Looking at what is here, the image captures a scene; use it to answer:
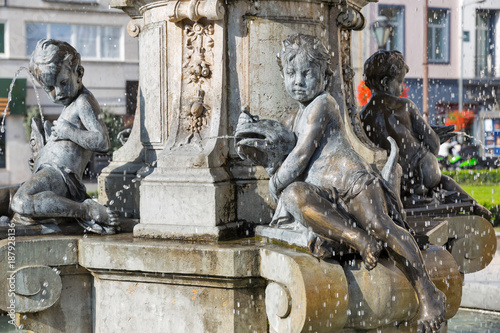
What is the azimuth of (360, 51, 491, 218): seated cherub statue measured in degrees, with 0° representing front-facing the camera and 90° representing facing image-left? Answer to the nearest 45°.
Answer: approximately 225°

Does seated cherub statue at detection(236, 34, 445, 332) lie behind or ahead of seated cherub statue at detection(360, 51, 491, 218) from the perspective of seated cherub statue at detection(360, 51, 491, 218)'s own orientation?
behind

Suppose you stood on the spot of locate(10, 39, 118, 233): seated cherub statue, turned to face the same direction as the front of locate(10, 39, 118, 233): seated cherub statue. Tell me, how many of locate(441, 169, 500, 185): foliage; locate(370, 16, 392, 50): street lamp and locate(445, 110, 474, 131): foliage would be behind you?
3

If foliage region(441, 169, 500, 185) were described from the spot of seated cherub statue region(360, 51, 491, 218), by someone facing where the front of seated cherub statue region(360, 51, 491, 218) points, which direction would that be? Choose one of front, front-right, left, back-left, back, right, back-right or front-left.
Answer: front-left

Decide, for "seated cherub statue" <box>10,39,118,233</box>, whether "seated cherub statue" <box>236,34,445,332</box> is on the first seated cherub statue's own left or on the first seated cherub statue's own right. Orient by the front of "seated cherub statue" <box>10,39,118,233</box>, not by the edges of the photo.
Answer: on the first seated cherub statue's own left

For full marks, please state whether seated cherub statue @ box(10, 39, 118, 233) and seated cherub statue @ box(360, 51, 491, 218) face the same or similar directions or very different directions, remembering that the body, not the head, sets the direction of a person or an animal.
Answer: very different directions

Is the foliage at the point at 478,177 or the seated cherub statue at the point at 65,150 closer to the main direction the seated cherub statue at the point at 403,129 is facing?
the foliage

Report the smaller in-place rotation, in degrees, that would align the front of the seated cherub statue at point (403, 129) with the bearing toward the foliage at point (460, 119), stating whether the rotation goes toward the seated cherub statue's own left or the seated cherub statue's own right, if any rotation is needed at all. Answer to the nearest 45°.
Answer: approximately 45° to the seated cherub statue's own left

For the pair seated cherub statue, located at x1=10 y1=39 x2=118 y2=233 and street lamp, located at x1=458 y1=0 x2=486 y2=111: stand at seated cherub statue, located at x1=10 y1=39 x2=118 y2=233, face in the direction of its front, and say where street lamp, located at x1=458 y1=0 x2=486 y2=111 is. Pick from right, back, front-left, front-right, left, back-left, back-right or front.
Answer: back
